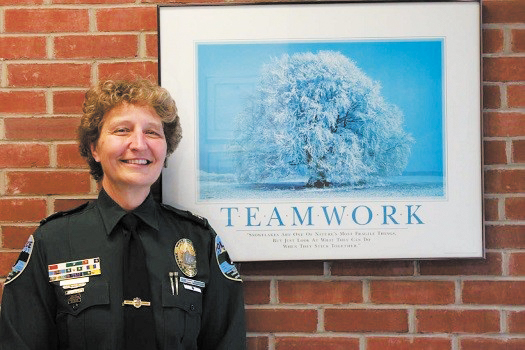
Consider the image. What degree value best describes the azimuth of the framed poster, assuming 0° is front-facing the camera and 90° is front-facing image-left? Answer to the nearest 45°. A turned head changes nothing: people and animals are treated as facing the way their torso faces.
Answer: approximately 0°

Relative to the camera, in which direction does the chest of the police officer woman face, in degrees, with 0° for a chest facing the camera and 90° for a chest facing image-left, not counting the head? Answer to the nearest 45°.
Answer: approximately 0°

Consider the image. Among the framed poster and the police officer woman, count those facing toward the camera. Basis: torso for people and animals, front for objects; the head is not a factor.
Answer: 2

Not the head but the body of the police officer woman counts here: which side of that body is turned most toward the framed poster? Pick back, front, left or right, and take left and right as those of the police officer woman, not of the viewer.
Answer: left

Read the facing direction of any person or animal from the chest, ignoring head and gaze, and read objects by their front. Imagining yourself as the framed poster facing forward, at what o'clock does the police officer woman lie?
The police officer woman is roughly at 2 o'clock from the framed poster.
